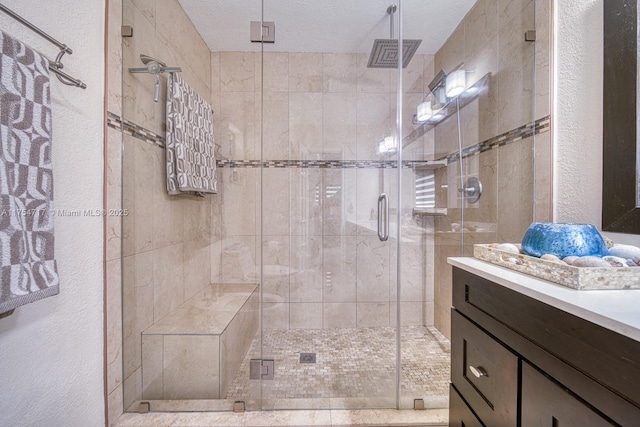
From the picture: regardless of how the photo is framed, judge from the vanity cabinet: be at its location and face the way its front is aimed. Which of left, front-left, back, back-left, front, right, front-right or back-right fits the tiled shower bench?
front-right

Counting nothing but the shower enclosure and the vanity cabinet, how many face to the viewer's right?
0

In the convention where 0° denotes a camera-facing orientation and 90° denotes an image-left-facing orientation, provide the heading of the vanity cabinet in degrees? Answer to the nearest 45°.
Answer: approximately 45°

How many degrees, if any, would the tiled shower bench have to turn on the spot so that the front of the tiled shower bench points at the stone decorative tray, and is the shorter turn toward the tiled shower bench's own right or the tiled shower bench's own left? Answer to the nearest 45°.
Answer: approximately 45° to the tiled shower bench's own right

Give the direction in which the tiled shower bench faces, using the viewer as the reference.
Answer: facing to the right of the viewer

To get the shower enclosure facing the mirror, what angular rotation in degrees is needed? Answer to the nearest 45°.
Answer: approximately 45° to its left

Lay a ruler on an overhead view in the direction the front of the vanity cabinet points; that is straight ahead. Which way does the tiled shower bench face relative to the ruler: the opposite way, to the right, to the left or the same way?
the opposite way

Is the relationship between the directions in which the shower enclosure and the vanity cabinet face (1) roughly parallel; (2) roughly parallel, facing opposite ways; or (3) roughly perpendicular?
roughly perpendicular

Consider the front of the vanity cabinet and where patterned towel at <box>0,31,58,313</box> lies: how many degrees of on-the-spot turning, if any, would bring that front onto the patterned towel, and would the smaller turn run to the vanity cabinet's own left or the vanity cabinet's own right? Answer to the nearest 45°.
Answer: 0° — it already faces it
